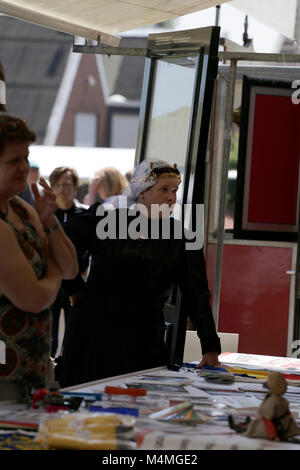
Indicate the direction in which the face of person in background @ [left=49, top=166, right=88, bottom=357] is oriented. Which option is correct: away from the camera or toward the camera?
toward the camera

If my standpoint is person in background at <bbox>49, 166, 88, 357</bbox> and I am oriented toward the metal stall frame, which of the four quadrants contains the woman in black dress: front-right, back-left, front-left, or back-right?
front-right

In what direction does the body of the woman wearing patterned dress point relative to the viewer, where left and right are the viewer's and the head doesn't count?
facing the viewer and to the right of the viewer

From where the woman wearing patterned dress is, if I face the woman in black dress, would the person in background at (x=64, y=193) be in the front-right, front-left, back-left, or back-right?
front-left

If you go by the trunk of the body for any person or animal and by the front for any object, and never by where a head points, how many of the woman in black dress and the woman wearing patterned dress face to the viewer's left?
0

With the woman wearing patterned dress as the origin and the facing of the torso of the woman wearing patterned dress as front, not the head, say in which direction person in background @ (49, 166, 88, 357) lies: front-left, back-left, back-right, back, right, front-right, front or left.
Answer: back-left

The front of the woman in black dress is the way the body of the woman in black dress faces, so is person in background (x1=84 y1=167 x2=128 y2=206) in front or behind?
behind

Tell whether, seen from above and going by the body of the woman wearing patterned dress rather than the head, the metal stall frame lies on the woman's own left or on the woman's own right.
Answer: on the woman's own left
